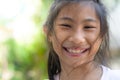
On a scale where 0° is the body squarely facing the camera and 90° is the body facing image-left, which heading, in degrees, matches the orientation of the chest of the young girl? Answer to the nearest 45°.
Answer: approximately 0°
